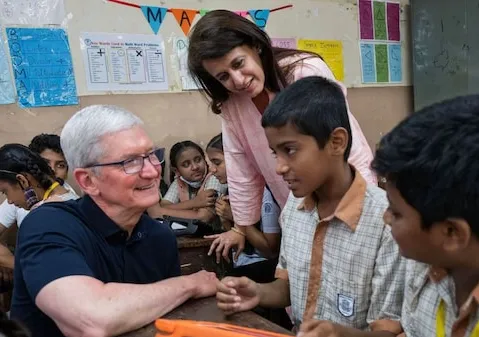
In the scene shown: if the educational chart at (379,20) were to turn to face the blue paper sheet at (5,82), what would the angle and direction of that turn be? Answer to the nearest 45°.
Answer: approximately 45° to its right

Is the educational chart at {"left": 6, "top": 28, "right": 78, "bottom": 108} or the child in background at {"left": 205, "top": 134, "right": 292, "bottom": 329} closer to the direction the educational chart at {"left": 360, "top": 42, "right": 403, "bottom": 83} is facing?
the child in background

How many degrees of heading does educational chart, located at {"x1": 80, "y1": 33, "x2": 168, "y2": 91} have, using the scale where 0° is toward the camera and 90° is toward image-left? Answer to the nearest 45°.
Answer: approximately 0°

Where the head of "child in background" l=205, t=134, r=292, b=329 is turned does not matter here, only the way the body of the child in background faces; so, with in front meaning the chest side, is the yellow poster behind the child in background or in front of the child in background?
behind

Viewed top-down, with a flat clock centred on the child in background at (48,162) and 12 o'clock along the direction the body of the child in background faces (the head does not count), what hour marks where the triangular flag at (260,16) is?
The triangular flag is roughly at 10 o'clock from the child in background.

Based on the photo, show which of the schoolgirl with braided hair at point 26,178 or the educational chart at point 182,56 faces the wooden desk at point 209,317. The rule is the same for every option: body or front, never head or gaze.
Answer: the educational chart
